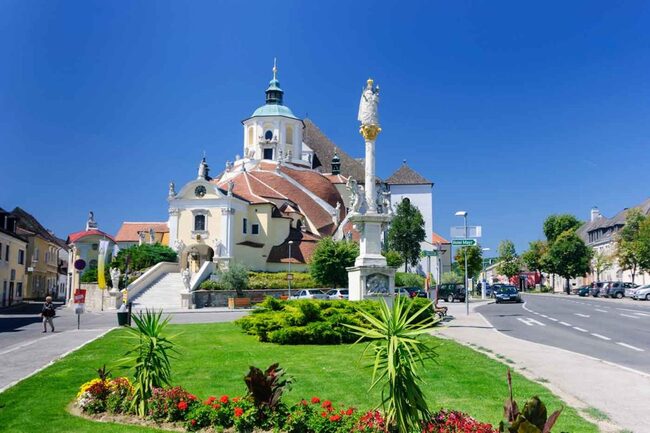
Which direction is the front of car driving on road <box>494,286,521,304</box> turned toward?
toward the camera

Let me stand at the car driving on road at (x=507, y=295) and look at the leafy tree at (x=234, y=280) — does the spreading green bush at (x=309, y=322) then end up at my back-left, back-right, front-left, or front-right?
front-left

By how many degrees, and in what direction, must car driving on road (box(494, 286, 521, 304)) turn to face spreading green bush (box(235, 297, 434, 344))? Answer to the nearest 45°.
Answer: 0° — it already faces it

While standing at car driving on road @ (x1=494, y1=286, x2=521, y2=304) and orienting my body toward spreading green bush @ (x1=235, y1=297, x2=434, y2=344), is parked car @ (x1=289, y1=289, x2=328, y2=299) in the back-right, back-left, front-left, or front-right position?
front-right

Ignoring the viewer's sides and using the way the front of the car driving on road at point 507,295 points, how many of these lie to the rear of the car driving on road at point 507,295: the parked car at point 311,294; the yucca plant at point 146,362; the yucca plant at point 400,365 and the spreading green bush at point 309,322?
0

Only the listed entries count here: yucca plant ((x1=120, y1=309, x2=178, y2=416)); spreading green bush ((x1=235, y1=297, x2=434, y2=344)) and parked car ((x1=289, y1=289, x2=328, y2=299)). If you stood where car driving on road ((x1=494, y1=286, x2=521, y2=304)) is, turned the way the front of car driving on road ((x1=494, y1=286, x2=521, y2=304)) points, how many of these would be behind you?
0

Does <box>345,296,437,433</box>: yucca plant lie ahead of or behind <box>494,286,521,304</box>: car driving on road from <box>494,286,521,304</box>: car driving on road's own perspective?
ahead

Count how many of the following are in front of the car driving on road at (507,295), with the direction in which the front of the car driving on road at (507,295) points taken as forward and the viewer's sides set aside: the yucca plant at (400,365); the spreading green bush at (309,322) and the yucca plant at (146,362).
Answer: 3

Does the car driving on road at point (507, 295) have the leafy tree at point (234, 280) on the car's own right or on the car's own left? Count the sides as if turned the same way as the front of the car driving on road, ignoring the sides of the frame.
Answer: on the car's own right

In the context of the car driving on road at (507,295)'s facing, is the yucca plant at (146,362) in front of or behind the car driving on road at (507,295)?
in front

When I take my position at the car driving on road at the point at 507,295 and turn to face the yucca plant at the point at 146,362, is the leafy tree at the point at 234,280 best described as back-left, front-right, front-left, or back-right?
front-right
